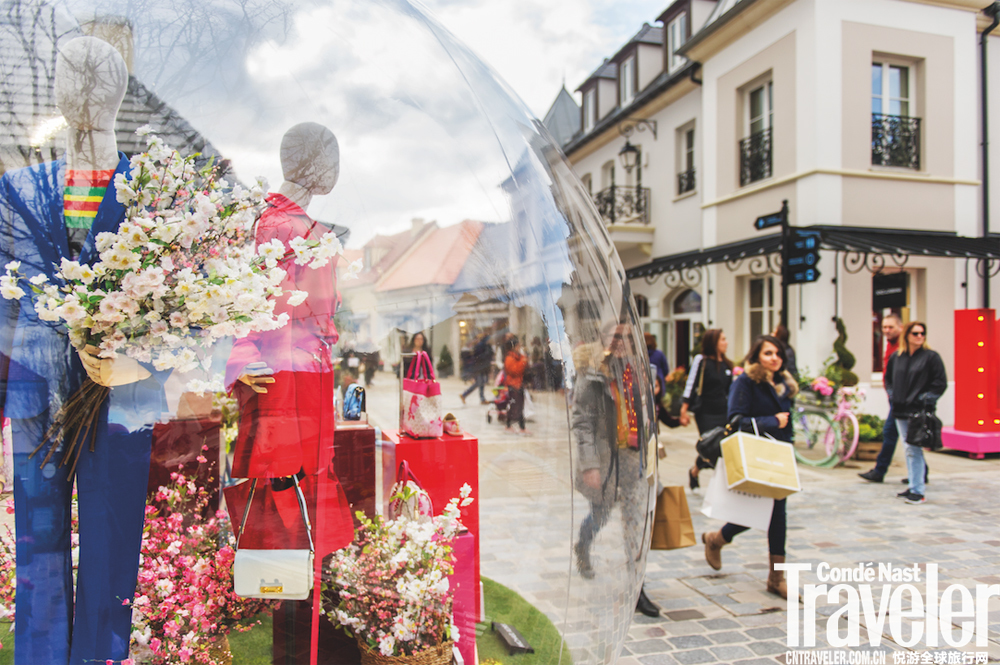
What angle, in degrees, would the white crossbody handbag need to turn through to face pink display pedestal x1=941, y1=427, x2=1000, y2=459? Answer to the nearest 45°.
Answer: approximately 135° to its left

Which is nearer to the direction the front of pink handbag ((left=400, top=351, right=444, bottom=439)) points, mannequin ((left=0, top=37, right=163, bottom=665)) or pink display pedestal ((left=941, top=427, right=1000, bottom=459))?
the mannequin

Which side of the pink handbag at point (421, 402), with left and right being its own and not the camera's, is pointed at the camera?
front

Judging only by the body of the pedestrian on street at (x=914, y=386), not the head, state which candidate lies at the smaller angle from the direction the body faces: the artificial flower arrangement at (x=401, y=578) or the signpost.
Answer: the artificial flower arrangement

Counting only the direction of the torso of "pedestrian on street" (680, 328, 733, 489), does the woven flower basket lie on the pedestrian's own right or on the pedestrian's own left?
on the pedestrian's own right

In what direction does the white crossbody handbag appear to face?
toward the camera

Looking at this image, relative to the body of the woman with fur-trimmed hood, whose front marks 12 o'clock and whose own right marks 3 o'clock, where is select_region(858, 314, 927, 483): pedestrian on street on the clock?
The pedestrian on street is roughly at 8 o'clock from the woman with fur-trimmed hood.

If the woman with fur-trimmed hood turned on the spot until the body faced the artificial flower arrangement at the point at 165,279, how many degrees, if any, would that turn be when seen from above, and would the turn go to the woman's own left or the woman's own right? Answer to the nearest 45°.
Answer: approximately 45° to the woman's own right

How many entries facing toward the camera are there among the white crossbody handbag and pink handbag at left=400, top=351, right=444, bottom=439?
2

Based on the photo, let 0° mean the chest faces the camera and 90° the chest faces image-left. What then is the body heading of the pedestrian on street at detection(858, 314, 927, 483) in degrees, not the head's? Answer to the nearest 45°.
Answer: approximately 45°
